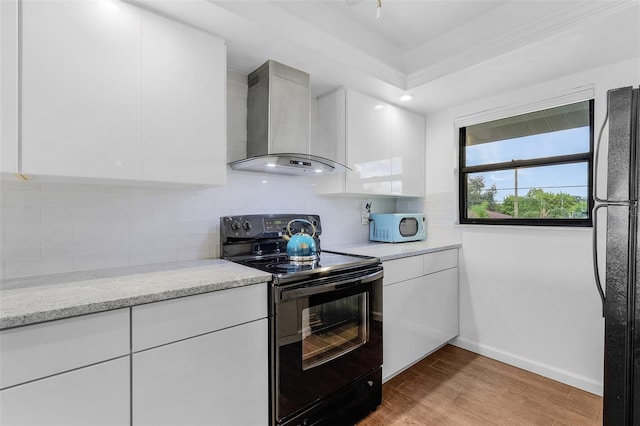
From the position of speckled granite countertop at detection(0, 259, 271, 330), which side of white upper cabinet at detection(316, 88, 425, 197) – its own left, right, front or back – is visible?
right

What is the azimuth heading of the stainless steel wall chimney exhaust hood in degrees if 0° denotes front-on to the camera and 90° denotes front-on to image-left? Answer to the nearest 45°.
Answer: approximately 315°

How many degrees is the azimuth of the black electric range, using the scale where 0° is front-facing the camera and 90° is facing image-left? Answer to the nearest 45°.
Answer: approximately 315°

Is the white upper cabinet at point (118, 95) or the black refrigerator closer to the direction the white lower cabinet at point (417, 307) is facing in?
the black refrigerator

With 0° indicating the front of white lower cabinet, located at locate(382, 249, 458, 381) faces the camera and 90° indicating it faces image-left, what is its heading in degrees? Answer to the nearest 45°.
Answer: approximately 315°

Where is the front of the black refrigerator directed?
to the viewer's left

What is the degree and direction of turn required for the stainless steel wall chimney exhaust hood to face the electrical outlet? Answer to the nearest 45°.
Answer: approximately 90° to its left
